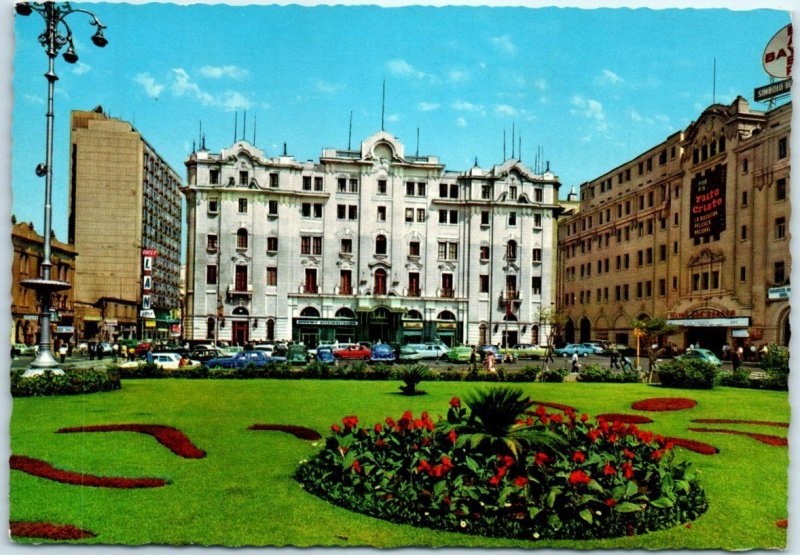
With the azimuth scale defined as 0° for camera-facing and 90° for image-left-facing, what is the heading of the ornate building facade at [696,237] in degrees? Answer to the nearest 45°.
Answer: approximately 45°

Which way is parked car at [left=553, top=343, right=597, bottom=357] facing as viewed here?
to the viewer's left

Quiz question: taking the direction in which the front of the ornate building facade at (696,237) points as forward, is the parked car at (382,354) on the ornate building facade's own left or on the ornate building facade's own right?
on the ornate building facade's own right

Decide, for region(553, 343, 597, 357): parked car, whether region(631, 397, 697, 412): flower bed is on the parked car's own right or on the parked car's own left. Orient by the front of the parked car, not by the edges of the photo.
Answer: on the parked car's own left

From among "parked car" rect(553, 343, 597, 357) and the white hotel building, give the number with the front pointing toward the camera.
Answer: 1

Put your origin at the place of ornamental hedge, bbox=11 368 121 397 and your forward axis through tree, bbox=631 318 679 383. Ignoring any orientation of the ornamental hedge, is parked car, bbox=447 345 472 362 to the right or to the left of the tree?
left
